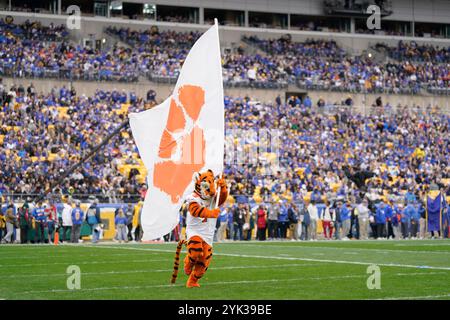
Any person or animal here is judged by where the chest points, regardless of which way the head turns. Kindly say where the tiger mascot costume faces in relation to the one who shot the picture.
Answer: facing the viewer and to the right of the viewer

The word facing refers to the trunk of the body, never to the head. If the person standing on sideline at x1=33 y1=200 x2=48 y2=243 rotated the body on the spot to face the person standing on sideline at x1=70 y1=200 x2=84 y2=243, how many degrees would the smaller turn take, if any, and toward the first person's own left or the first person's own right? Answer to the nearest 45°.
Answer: approximately 90° to the first person's own left

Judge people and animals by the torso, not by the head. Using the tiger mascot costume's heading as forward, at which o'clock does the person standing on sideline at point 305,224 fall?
The person standing on sideline is roughly at 8 o'clock from the tiger mascot costume.

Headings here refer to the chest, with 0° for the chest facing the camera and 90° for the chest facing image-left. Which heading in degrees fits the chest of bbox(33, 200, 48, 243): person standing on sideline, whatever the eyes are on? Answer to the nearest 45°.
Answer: approximately 0°

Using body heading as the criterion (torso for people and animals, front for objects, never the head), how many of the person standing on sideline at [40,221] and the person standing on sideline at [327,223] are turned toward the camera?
2

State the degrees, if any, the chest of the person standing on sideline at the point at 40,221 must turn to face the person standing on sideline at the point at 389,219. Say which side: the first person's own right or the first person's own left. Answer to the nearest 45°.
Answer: approximately 90° to the first person's own left

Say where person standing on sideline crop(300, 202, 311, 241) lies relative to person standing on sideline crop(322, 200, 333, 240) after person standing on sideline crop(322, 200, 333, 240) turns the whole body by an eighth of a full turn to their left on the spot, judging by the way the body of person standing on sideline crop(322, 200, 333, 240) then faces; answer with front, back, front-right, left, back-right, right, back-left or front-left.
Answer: right

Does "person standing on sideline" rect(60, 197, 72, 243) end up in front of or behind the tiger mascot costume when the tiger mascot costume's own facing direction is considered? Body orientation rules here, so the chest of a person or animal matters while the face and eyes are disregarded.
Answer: behind

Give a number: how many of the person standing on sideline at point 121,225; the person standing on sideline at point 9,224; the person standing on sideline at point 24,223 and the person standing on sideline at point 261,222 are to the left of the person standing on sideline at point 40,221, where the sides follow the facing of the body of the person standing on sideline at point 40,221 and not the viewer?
2
